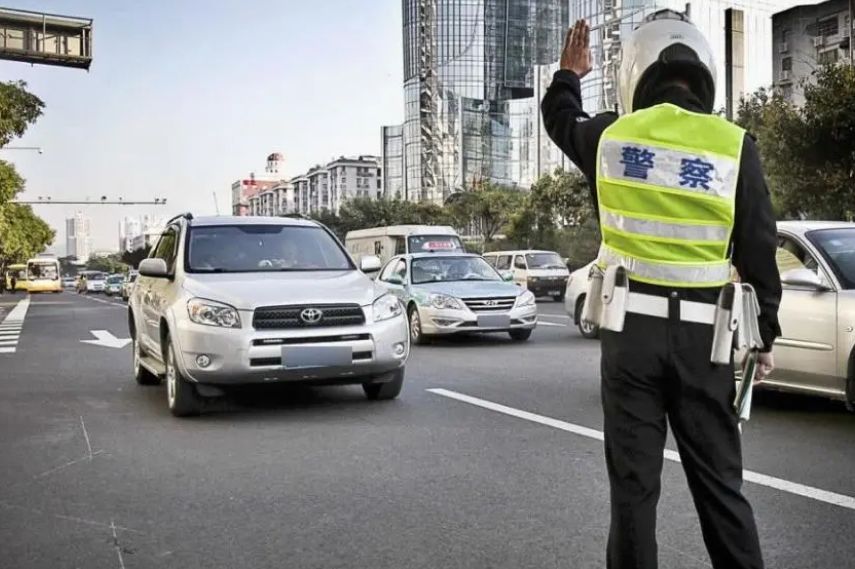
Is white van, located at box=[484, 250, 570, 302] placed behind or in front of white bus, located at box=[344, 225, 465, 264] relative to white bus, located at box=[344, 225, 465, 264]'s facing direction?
in front

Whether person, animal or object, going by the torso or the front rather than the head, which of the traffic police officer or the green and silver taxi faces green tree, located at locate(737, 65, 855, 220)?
the traffic police officer

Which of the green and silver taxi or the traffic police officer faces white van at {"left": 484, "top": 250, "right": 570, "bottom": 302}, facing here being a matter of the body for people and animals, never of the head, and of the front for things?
the traffic police officer

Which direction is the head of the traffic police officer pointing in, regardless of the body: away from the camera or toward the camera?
away from the camera

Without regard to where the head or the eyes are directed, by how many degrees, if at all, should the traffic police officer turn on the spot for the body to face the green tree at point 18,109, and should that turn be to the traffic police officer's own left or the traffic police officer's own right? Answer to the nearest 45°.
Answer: approximately 45° to the traffic police officer's own left

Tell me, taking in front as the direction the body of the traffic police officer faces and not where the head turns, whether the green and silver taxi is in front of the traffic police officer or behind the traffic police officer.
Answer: in front

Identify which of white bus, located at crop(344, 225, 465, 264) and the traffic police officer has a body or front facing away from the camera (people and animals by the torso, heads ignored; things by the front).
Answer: the traffic police officer

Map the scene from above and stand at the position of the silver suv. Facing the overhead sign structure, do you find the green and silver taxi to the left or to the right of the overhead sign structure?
right

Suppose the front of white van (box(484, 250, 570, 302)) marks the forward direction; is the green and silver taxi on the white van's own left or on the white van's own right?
on the white van's own right

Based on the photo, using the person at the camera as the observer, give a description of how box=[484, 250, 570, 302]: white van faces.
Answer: facing the viewer and to the right of the viewer

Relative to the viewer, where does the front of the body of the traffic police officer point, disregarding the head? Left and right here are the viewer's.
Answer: facing away from the viewer

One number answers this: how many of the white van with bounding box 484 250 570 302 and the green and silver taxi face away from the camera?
0

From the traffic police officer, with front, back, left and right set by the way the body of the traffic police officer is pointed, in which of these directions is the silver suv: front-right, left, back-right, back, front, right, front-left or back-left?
front-left

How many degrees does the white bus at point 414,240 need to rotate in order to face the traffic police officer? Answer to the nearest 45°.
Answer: approximately 45° to its right
